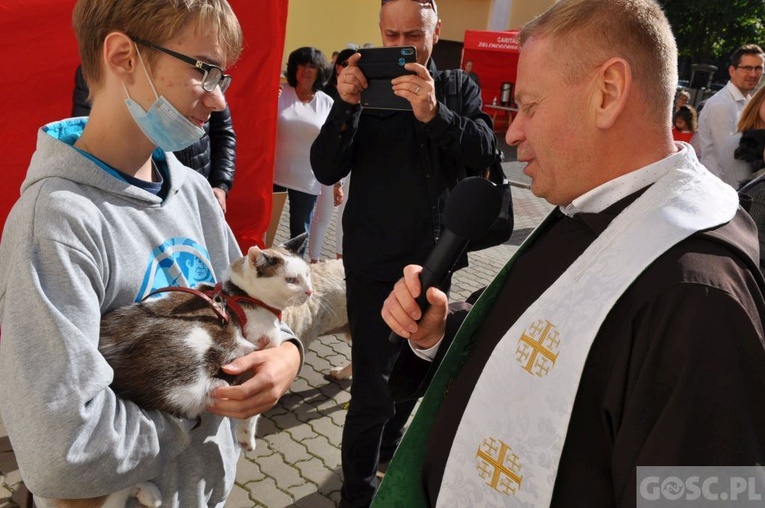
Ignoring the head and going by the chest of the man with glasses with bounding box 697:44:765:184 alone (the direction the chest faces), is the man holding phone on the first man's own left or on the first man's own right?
on the first man's own right

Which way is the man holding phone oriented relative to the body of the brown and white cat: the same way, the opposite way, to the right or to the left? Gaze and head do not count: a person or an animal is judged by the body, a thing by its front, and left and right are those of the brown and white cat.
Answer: to the right

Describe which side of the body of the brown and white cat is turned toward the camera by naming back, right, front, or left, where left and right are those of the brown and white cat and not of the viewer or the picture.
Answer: right

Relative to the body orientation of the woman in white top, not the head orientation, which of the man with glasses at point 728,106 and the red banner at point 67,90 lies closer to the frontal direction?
the red banner

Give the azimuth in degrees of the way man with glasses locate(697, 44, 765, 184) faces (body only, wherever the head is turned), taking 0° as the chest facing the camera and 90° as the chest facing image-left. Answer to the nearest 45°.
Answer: approximately 315°

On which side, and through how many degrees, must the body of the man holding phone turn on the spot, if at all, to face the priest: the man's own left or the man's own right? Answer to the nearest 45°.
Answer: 0° — they already face them

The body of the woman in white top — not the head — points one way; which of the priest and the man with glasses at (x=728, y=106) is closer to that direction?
the priest

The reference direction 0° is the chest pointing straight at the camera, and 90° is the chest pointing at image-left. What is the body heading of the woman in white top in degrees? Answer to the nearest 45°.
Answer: approximately 0°

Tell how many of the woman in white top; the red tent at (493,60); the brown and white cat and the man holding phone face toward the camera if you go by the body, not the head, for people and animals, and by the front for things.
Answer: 3

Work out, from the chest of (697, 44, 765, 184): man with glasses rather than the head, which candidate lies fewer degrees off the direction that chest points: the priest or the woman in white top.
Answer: the priest

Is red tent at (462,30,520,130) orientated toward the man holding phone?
yes

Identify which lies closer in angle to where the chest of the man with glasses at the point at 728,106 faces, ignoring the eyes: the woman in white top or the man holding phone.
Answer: the man holding phone

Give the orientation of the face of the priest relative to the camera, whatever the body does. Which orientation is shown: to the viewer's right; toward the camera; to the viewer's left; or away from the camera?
to the viewer's left

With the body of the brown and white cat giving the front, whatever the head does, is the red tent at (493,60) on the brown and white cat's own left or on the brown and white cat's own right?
on the brown and white cat's own left
